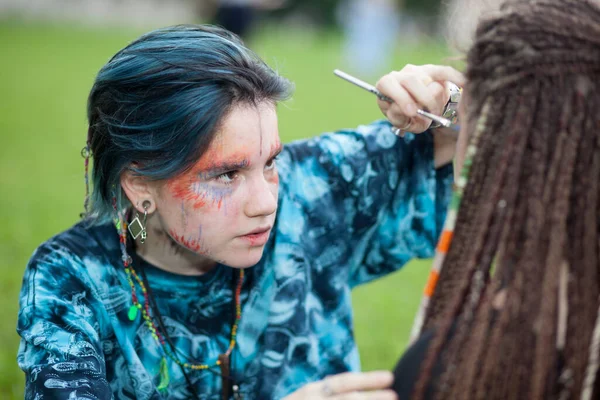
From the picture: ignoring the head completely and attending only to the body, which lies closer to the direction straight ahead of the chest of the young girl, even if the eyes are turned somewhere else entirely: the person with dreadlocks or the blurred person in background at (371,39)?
the person with dreadlocks

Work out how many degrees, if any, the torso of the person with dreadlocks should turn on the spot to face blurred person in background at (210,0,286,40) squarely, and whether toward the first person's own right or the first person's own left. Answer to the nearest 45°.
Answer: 0° — they already face them

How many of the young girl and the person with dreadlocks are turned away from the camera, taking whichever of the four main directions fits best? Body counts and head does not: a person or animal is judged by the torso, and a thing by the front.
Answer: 1

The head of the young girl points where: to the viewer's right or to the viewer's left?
to the viewer's right

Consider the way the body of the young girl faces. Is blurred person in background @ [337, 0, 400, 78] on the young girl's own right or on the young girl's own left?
on the young girl's own left

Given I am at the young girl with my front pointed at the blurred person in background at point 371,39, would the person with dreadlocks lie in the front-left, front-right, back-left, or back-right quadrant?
back-right

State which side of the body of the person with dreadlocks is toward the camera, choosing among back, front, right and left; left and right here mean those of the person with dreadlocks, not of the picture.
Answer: back

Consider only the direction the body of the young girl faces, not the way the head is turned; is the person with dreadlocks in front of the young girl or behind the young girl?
in front

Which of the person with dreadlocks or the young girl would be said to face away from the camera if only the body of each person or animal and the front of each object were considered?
the person with dreadlocks

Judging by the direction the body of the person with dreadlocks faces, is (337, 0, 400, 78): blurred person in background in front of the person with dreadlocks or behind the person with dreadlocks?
in front

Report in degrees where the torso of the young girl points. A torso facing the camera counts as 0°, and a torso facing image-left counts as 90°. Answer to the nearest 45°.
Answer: approximately 315°

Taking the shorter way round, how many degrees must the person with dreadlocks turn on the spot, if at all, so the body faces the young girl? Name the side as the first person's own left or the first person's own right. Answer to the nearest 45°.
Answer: approximately 45° to the first person's own left
